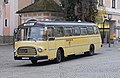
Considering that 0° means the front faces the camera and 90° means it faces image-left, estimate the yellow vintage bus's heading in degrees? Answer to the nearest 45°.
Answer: approximately 45°
